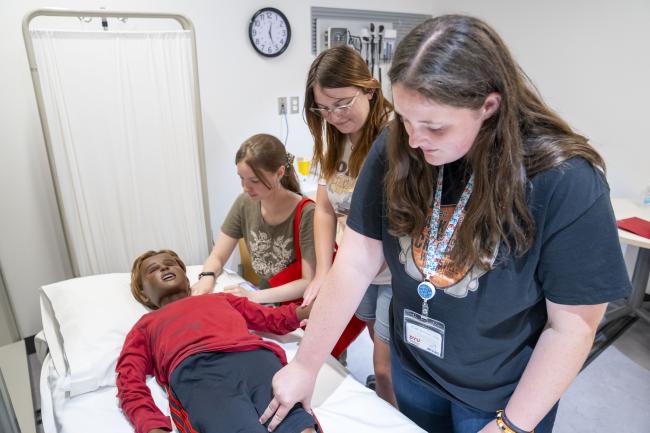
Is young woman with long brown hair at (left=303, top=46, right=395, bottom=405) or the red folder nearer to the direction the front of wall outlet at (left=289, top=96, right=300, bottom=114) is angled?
the young woman with long brown hair

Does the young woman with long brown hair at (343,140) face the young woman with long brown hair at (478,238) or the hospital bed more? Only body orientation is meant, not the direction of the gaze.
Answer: the hospital bed

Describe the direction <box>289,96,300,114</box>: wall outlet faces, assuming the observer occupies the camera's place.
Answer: facing the viewer

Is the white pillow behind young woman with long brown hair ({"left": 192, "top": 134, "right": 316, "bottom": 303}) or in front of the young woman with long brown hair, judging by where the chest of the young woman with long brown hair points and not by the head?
in front

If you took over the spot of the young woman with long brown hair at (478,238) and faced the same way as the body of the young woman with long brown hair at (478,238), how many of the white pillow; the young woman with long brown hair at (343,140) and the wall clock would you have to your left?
0

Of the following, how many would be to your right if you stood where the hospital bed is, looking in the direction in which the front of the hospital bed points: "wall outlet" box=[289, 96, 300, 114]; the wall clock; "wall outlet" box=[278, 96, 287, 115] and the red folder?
0

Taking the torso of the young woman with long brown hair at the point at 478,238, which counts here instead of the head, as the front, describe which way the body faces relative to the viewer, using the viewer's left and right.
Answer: facing the viewer and to the left of the viewer

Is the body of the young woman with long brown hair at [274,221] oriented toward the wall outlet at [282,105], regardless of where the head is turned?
no

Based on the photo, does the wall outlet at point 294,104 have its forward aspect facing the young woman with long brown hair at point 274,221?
yes

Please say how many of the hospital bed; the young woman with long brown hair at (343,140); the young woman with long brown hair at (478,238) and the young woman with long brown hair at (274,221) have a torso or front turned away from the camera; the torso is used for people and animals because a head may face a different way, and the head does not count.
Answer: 0

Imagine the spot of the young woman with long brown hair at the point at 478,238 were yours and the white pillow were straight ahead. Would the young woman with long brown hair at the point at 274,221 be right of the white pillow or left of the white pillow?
right

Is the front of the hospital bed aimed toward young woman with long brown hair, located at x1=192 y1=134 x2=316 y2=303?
no

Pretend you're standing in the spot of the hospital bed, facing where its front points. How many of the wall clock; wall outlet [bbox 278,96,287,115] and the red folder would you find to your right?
0

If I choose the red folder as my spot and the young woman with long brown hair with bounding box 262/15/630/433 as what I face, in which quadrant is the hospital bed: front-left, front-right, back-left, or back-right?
front-right

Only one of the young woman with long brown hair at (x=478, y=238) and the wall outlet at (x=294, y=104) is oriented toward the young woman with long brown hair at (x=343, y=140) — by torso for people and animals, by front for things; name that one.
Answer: the wall outlet

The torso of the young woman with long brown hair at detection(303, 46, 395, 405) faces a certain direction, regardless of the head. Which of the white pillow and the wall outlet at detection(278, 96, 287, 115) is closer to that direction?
the white pillow

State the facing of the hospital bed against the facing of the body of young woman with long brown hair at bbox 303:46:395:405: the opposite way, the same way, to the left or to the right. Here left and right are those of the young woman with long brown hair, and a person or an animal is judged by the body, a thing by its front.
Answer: to the left

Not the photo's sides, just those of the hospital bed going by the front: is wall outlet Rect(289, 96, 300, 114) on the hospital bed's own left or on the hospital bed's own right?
on the hospital bed's own left

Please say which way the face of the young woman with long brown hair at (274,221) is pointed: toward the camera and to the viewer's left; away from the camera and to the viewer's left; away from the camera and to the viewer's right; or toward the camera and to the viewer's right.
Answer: toward the camera and to the viewer's left

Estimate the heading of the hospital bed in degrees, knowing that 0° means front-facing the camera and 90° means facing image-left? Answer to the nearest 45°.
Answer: approximately 315°
